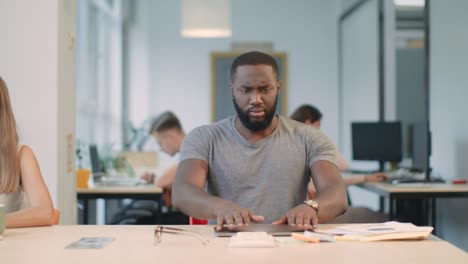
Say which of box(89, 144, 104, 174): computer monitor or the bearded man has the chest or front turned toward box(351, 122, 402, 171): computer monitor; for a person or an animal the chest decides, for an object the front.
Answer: box(89, 144, 104, 174): computer monitor

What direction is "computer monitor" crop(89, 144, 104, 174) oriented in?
to the viewer's right

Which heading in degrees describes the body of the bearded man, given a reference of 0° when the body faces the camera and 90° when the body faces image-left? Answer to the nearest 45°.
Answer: approximately 0°

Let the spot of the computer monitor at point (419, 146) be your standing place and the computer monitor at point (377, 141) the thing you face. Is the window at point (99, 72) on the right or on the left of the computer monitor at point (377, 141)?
left

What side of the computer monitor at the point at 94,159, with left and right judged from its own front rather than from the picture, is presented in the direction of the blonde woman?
right

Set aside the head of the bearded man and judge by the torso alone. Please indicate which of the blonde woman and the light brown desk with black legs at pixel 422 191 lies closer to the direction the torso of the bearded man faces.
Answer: the blonde woman
